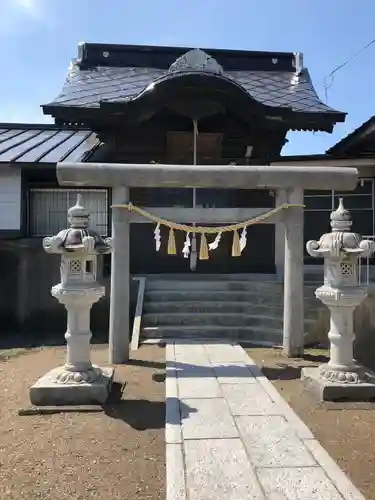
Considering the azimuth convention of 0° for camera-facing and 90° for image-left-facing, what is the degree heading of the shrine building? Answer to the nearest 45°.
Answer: approximately 0°

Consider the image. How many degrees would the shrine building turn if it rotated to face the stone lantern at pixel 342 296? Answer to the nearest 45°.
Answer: approximately 45° to its left

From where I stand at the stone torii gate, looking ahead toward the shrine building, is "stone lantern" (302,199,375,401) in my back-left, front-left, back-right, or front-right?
back-right

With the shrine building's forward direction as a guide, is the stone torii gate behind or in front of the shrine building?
in front

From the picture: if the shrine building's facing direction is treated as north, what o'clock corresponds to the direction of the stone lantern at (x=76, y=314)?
The stone lantern is roughly at 12 o'clock from the shrine building.
